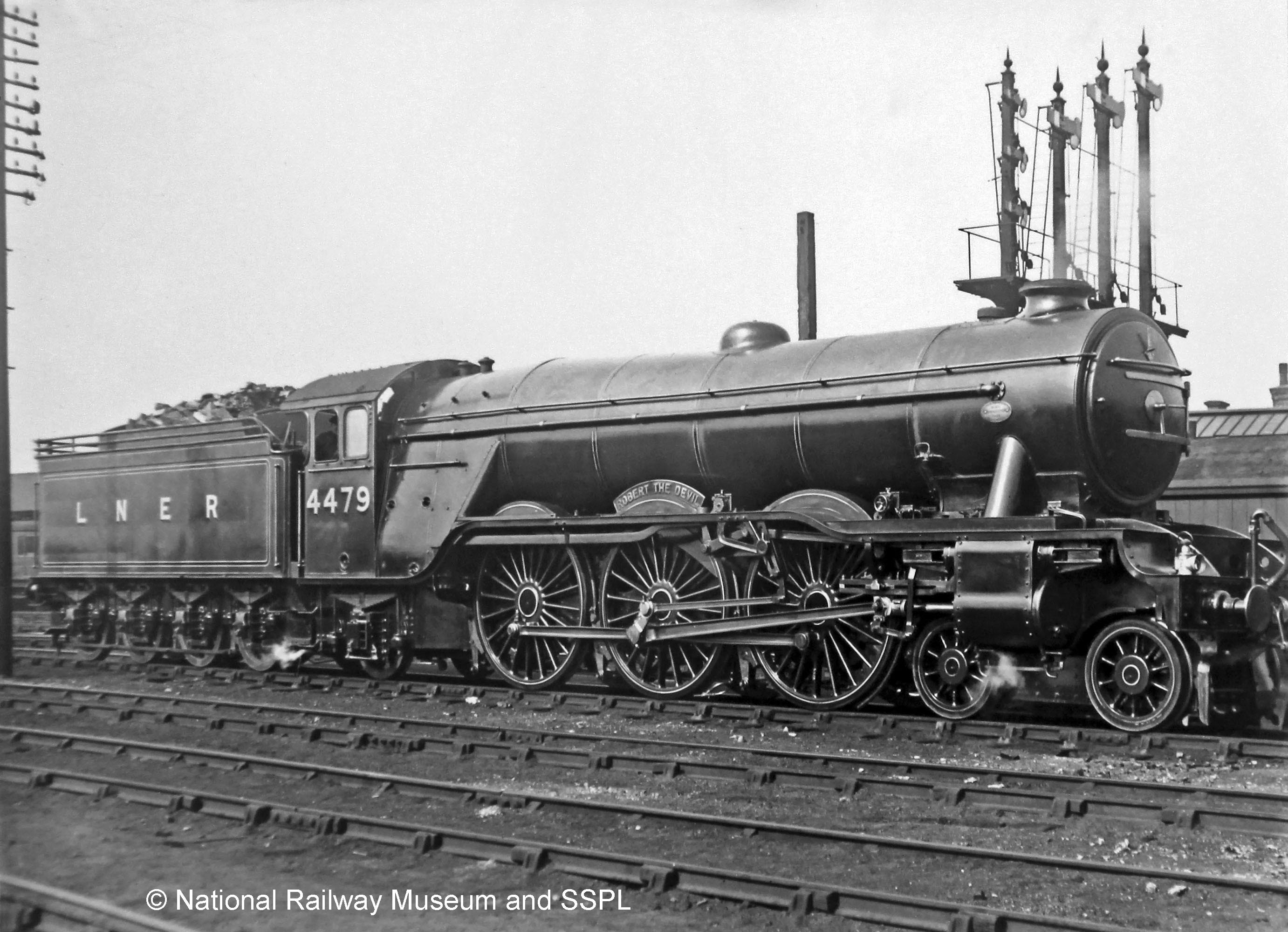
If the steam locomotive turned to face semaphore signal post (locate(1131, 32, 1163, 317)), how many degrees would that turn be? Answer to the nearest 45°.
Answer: approximately 90° to its left

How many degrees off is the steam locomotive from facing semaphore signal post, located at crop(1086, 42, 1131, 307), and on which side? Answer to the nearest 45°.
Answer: approximately 90° to its left

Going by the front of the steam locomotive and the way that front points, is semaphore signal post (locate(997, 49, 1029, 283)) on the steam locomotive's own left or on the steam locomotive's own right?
on the steam locomotive's own left

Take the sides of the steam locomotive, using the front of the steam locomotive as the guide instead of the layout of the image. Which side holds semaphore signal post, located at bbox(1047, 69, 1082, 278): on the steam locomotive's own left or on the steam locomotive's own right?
on the steam locomotive's own left

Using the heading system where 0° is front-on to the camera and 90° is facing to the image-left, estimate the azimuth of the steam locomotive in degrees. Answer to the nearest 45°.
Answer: approximately 315°

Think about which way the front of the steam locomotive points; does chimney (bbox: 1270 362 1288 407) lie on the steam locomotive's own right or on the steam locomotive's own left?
on the steam locomotive's own left

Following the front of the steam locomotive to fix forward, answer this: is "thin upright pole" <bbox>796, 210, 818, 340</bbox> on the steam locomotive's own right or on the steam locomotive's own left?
on the steam locomotive's own left
